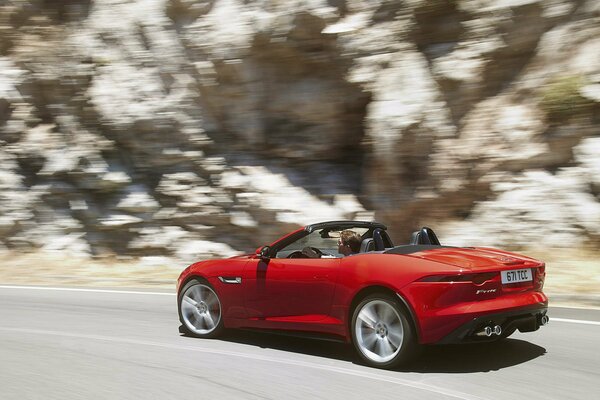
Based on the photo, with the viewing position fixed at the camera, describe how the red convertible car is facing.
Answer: facing away from the viewer and to the left of the viewer

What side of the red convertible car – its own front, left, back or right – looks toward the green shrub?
right
